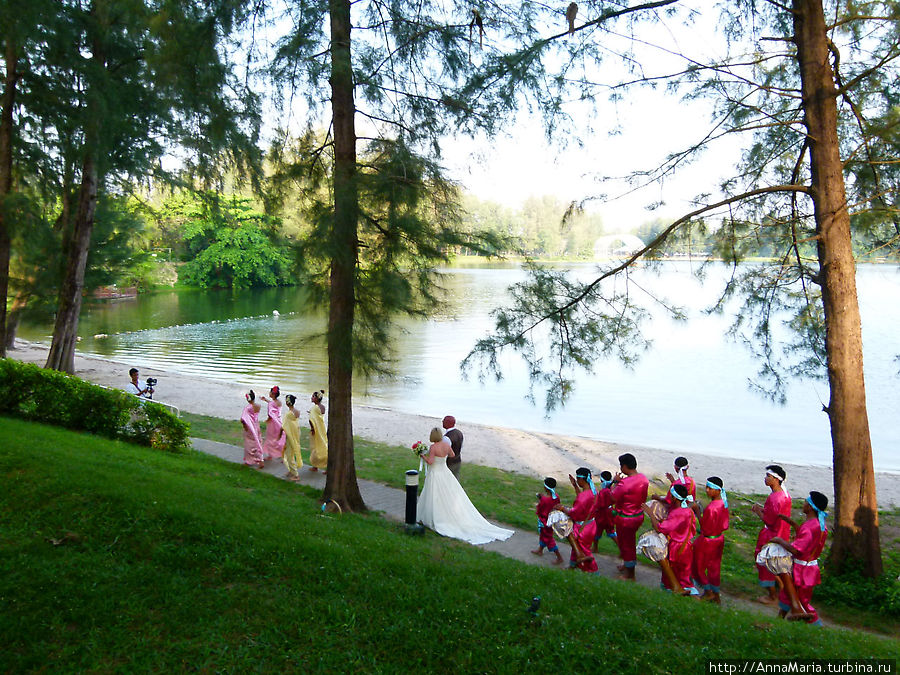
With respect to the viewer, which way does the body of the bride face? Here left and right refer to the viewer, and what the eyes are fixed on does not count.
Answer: facing away from the viewer and to the left of the viewer

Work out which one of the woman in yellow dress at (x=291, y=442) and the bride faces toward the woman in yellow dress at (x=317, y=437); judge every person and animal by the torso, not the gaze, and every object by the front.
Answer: the bride

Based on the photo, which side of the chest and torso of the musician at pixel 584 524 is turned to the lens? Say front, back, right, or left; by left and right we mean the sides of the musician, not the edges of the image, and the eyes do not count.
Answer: left

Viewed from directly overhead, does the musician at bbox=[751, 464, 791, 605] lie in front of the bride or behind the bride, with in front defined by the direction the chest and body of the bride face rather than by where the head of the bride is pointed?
behind

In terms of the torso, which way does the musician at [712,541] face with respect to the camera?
to the viewer's left

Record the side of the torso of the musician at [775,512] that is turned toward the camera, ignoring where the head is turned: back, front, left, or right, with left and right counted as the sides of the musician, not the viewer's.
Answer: left

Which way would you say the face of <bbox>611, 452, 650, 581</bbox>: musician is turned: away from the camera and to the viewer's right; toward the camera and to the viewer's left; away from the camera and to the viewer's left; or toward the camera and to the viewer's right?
away from the camera and to the viewer's left

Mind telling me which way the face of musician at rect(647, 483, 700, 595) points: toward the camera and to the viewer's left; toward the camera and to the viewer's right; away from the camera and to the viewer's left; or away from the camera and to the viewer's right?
away from the camera and to the viewer's left

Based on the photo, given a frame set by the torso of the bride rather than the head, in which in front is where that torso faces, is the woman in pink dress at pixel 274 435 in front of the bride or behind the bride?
in front

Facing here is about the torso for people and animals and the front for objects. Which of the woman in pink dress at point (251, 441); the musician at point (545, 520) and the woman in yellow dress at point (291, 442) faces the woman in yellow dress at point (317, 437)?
the musician

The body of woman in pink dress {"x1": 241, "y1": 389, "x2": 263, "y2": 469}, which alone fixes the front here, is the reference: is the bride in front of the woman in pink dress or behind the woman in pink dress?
behind

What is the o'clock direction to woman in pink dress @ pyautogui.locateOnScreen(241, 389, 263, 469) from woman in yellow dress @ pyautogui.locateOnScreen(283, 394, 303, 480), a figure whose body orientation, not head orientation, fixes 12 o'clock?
The woman in pink dress is roughly at 12 o'clock from the woman in yellow dress.

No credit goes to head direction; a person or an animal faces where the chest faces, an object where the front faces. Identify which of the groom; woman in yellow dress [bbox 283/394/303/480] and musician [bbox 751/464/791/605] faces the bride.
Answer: the musician

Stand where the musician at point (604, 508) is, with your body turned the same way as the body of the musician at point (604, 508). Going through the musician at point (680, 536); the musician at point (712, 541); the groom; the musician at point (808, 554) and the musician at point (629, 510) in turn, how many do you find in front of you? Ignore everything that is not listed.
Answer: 1

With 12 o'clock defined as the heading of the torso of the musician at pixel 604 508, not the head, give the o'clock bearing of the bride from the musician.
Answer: The bride is roughly at 11 o'clock from the musician.

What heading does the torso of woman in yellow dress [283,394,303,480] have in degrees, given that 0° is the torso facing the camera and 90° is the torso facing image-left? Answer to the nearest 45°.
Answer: approximately 135°

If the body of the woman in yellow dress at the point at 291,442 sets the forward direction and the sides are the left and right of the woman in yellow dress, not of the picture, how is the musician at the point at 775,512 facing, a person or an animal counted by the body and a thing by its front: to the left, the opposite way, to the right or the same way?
the same way

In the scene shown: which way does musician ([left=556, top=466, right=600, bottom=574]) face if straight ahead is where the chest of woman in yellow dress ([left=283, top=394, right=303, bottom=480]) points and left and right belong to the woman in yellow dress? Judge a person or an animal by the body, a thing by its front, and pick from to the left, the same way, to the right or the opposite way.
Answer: the same way

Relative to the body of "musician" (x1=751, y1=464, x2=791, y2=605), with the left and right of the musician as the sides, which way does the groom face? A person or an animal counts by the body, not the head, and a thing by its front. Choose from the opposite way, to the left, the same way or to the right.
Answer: the same way

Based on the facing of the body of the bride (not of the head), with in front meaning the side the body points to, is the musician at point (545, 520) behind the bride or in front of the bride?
behind

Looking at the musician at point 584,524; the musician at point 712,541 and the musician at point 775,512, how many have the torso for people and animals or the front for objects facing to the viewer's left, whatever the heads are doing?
3

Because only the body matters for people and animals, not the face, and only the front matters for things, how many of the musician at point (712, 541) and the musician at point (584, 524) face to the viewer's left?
2
